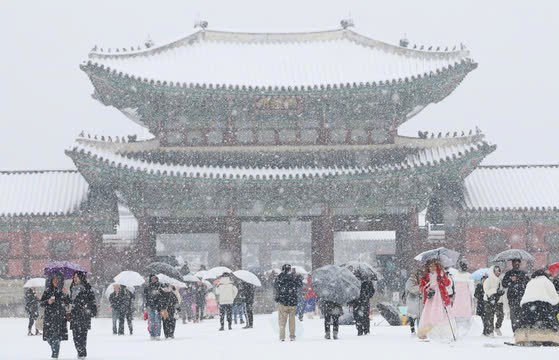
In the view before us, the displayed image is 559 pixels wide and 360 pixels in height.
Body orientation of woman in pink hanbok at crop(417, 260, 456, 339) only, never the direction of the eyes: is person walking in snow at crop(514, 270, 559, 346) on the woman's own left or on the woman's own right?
on the woman's own left

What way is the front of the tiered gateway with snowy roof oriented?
toward the camera

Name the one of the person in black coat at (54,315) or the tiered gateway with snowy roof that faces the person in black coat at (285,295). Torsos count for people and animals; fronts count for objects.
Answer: the tiered gateway with snowy roof

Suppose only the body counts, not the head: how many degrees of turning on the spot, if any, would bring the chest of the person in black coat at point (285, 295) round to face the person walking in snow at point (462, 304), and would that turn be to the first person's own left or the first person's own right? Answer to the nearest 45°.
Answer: approximately 90° to the first person's own right

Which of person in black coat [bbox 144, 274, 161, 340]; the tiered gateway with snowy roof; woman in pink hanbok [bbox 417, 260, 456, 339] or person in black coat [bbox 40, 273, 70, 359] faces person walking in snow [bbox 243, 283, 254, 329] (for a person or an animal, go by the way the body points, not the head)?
the tiered gateway with snowy roof

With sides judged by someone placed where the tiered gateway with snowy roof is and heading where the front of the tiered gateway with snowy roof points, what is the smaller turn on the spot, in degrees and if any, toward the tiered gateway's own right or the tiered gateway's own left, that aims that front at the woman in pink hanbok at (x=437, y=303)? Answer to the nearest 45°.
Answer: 0° — it already faces them

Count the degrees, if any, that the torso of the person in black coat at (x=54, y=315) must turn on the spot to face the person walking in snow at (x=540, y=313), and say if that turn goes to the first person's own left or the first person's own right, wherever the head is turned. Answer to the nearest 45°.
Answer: approximately 90° to the first person's own left

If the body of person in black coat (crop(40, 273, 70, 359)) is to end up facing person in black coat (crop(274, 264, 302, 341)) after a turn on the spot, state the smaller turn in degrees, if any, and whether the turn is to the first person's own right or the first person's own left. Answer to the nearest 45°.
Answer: approximately 135° to the first person's own left

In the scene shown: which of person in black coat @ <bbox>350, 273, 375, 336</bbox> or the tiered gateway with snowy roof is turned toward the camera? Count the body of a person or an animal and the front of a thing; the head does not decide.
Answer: the tiered gateway with snowy roof

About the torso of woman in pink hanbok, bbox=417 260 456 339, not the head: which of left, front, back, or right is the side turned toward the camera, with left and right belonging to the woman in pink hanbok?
front

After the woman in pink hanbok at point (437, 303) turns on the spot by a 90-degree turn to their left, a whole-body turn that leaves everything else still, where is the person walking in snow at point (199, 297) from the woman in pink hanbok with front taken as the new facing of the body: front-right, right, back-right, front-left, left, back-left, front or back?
back-left

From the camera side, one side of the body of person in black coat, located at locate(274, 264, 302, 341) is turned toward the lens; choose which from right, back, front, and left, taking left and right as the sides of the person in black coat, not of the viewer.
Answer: back

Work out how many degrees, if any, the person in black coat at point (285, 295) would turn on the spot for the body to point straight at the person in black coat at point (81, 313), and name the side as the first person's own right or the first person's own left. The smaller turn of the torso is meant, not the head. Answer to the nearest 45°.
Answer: approximately 135° to the first person's own left

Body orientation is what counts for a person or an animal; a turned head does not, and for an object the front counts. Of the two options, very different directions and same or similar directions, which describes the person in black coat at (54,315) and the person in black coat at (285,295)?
very different directions

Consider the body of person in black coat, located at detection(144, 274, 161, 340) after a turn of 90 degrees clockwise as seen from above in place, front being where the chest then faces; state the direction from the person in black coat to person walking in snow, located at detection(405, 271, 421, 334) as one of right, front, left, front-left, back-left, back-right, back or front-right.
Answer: back

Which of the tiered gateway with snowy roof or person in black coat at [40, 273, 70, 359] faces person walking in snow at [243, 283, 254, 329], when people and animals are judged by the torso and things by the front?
the tiered gateway with snowy roof

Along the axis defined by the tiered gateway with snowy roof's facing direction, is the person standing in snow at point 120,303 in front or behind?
in front

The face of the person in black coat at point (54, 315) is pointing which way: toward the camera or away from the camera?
toward the camera
